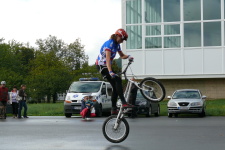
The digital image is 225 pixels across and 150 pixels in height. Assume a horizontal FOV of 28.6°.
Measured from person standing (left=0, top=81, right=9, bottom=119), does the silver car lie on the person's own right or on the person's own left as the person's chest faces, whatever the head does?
on the person's own left

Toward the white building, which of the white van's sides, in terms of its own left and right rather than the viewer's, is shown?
back

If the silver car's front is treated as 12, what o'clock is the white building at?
The white building is roughly at 6 o'clock from the silver car.

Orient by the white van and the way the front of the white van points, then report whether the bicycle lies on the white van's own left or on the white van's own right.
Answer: on the white van's own left

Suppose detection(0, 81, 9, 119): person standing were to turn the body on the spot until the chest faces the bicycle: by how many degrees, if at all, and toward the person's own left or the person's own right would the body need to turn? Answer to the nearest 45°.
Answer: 0° — they already face it

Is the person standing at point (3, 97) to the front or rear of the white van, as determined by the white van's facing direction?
to the front

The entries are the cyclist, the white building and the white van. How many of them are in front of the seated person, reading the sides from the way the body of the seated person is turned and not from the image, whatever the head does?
1

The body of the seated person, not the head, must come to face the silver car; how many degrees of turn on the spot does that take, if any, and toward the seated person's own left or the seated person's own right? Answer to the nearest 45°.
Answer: approximately 90° to the seated person's own left

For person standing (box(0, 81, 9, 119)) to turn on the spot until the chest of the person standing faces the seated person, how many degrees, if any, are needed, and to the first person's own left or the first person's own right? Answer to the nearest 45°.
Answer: approximately 45° to the first person's own left

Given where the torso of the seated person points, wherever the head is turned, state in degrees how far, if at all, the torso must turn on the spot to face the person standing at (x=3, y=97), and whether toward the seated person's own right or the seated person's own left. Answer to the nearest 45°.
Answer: approximately 135° to the seated person's own right

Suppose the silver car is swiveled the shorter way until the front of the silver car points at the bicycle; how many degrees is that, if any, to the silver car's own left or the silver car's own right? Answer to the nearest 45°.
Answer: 0° — it already faces it
